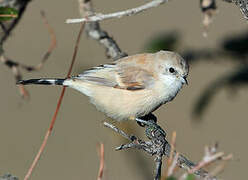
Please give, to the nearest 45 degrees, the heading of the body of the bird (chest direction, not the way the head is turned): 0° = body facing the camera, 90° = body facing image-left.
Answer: approximately 270°
